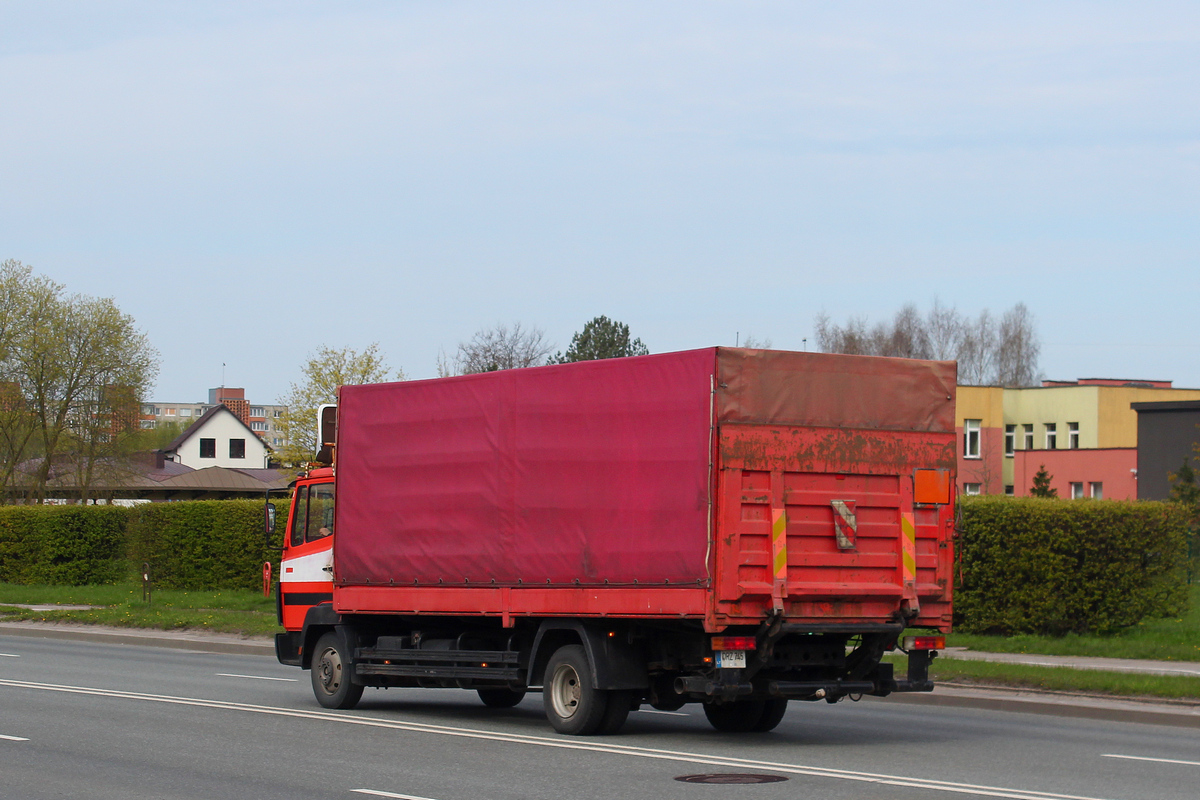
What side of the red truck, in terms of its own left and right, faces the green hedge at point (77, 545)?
front

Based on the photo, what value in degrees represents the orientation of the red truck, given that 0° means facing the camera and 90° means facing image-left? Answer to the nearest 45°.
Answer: approximately 135°

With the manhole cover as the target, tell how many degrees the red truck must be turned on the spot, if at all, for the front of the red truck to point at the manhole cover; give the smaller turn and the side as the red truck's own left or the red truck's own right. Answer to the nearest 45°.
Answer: approximately 135° to the red truck's own left

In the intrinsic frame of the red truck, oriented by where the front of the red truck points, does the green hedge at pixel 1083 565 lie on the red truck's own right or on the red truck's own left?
on the red truck's own right

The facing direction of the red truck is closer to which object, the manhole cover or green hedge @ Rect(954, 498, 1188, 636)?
the green hedge
